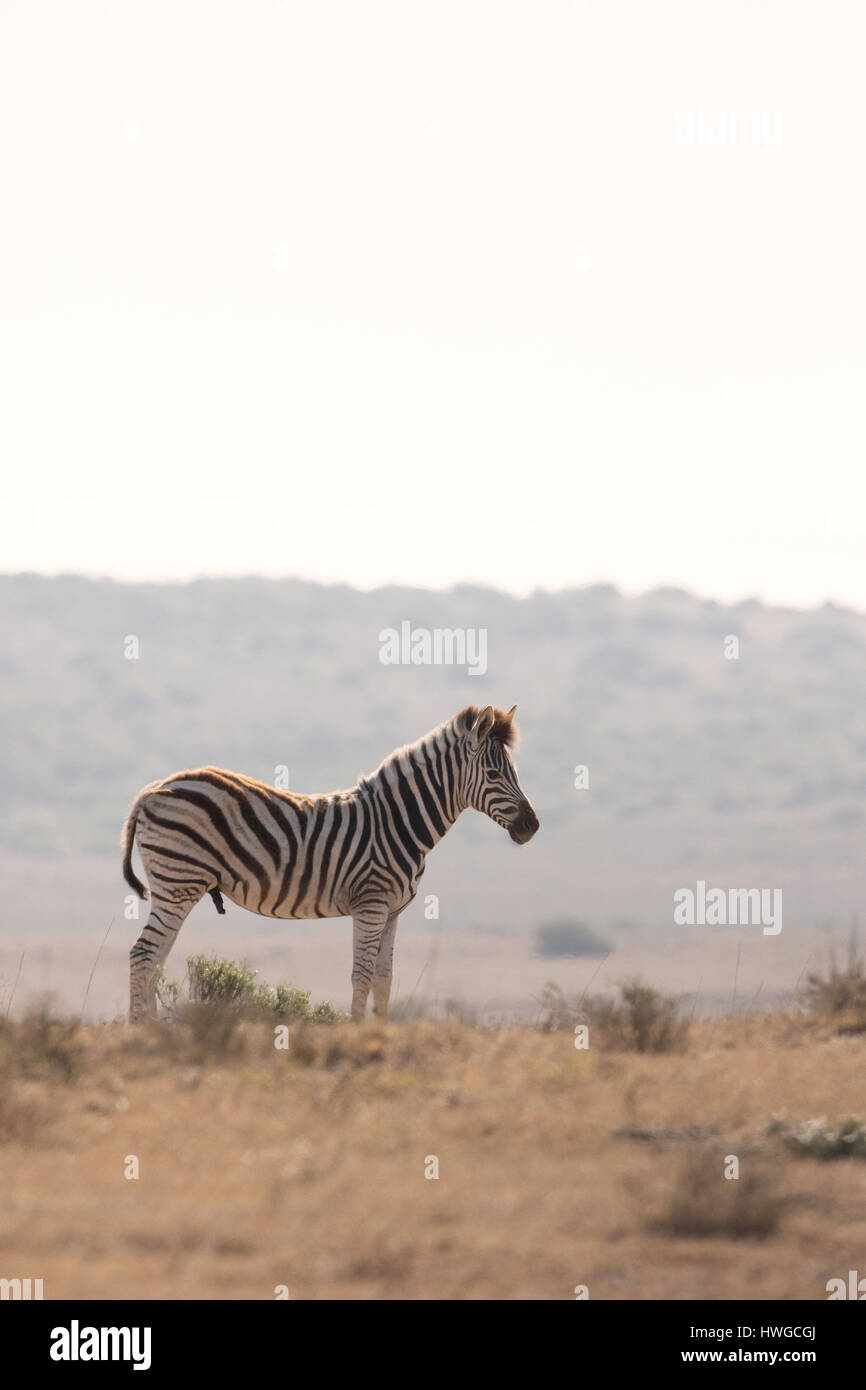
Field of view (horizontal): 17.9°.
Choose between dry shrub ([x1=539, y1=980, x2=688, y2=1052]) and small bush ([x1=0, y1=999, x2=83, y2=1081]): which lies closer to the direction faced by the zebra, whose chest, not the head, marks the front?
the dry shrub

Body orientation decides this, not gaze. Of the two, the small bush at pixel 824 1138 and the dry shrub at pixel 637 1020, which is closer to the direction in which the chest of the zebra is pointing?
the dry shrub

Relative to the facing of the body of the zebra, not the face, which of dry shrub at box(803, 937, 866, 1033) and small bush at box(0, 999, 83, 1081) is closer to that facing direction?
the dry shrub

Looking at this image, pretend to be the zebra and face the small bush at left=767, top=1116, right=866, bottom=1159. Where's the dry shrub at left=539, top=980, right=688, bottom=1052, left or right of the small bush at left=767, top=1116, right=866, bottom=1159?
left

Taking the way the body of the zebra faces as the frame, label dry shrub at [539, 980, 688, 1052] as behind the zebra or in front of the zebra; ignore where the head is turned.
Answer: in front

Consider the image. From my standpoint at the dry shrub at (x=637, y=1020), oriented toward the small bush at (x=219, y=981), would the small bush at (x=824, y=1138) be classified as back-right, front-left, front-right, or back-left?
back-left

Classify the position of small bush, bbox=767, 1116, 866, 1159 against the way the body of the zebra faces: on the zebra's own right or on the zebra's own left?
on the zebra's own right

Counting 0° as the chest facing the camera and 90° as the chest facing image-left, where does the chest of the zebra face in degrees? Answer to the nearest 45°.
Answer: approximately 270°
